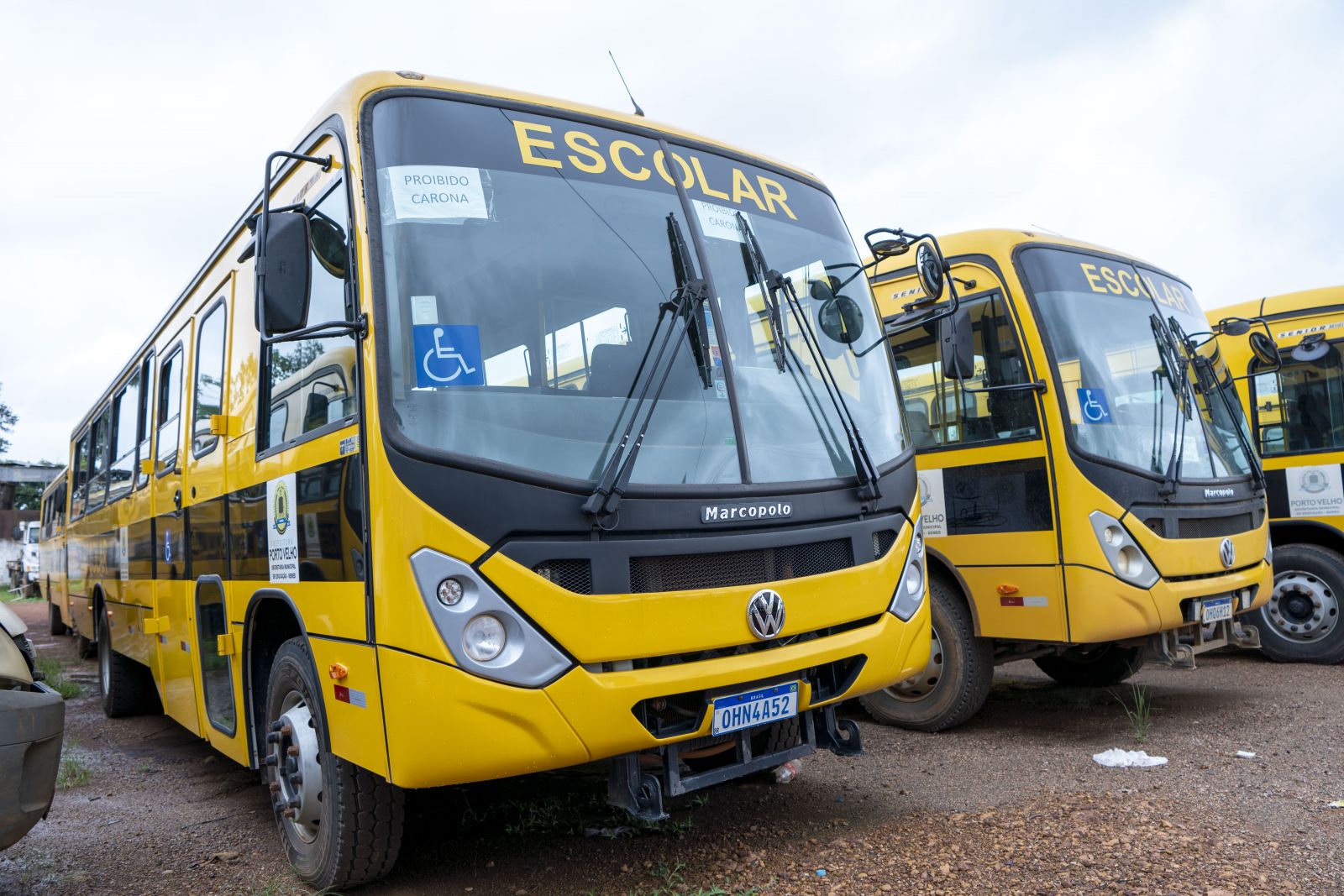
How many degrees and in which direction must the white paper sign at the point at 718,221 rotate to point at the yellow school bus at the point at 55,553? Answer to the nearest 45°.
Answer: approximately 180°

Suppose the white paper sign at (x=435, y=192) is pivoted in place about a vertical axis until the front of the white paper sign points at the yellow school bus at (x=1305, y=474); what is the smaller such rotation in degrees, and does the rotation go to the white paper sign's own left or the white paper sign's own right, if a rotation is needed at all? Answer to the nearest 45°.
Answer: approximately 135° to the white paper sign's own left

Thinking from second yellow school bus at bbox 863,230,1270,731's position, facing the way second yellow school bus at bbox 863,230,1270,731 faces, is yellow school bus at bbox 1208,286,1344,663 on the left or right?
on its left

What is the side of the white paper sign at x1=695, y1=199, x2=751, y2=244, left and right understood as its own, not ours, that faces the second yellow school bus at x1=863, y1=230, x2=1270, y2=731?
left

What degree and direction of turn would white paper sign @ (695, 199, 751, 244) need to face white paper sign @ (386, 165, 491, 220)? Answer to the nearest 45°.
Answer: approximately 90° to its right

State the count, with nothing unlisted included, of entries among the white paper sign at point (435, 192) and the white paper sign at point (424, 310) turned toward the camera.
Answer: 2

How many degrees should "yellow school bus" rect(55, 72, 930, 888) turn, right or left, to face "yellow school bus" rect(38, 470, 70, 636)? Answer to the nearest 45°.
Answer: approximately 180°

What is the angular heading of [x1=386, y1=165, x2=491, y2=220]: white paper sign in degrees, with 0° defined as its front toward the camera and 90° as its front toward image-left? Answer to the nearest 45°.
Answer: approximately 0°

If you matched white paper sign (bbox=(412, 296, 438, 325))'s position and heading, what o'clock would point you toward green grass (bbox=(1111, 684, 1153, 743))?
The green grass is roughly at 8 o'clock from the white paper sign.

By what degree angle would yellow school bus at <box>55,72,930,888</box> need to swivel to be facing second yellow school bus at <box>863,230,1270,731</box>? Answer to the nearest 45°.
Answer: approximately 90° to its left

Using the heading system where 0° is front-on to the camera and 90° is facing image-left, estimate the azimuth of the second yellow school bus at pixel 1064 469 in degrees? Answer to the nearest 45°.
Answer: approximately 315°

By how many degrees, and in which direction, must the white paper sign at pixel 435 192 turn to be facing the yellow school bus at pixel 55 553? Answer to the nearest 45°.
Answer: approximately 135° to its right
